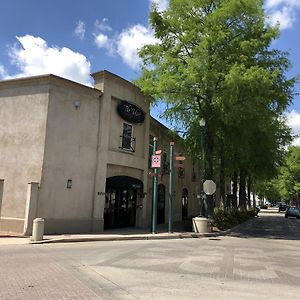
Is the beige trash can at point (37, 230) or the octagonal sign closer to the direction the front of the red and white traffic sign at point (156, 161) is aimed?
the beige trash can

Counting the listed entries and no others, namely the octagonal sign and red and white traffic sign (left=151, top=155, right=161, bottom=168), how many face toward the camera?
1

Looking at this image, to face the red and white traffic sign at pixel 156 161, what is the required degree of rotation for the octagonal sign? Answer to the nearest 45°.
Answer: approximately 135° to its left

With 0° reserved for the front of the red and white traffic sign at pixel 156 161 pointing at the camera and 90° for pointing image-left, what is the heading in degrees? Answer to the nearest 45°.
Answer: approximately 0°

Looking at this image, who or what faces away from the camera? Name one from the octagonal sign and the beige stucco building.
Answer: the octagonal sign

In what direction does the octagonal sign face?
away from the camera
